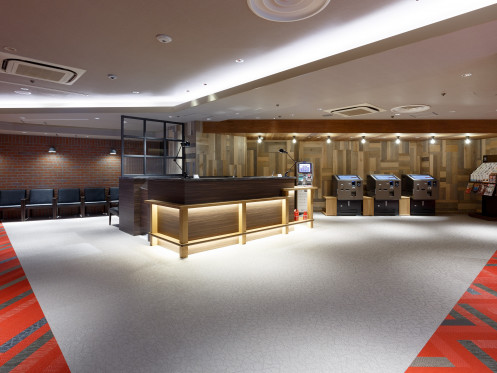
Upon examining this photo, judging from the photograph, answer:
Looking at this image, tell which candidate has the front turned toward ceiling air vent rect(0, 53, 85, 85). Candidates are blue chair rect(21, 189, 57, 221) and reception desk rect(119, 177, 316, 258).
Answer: the blue chair

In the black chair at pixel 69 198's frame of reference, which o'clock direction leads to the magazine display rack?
The magazine display rack is roughly at 10 o'clock from the black chair.

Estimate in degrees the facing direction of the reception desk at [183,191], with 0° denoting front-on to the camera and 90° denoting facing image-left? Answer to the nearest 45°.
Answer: approximately 315°

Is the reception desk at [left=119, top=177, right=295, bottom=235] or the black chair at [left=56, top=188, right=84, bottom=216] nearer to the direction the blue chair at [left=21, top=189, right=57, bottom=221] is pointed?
the reception desk

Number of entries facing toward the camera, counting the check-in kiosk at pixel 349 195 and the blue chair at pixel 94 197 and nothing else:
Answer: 2

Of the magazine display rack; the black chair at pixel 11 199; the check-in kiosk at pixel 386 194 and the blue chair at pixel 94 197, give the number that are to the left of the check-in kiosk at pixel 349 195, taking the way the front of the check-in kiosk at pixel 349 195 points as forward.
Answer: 2

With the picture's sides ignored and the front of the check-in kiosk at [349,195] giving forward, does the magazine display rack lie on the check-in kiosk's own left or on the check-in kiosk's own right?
on the check-in kiosk's own left

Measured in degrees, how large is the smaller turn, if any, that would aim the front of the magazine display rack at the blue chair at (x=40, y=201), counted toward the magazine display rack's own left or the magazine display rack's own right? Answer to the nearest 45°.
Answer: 0° — it already faces it
